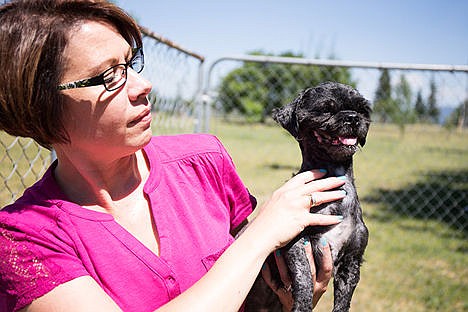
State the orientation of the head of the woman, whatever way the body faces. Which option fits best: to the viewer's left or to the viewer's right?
to the viewer's right

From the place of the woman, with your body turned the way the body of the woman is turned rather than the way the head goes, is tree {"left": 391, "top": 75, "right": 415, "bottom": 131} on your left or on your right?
on your left

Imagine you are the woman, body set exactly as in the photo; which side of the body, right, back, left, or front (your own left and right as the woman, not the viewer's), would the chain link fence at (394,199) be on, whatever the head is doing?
left

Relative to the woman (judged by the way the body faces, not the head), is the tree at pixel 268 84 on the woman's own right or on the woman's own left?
on the woman's own left

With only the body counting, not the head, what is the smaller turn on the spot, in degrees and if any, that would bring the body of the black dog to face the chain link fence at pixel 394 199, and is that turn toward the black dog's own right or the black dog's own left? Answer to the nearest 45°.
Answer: approximately 135° to the black dog's own left

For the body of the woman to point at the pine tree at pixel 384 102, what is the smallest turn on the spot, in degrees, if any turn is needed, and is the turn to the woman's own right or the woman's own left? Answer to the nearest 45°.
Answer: approximately 90° to the woman's own left

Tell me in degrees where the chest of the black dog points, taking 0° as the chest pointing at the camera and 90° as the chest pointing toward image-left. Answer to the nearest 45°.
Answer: approximately 315°

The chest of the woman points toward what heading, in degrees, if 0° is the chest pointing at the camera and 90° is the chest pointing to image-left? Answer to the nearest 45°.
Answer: approximately 315°

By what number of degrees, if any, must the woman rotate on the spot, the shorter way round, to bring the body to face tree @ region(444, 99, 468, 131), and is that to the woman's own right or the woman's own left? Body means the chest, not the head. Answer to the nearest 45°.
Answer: approximately 90° to the woman's own left

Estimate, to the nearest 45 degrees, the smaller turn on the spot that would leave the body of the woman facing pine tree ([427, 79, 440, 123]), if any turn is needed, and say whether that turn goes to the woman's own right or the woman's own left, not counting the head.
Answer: approximately 90° to the woman's own left
